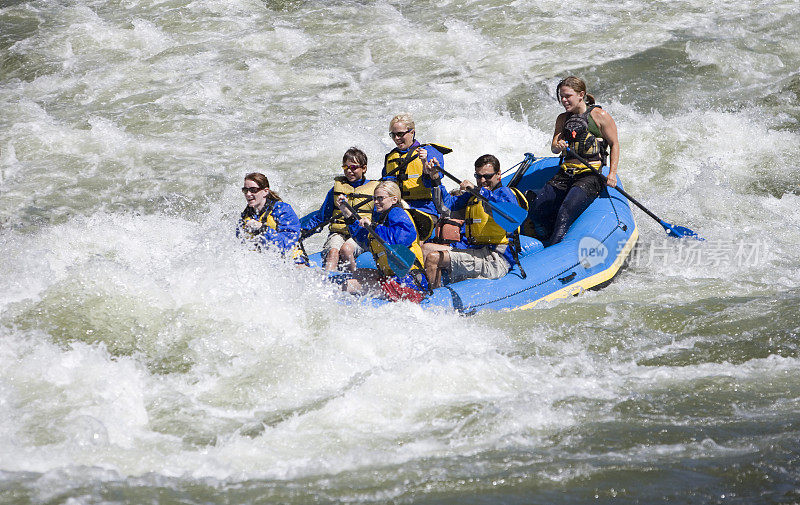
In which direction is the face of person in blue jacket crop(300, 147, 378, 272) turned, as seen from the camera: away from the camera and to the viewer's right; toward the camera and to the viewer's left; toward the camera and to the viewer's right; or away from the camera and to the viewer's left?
toward the camera and to the viewer's left

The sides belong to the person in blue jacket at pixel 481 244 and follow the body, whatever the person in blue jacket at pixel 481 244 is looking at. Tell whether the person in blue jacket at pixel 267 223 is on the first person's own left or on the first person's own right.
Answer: on the first person's own right

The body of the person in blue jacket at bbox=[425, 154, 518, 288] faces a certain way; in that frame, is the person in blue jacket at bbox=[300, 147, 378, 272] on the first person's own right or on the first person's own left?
on the first person's own right

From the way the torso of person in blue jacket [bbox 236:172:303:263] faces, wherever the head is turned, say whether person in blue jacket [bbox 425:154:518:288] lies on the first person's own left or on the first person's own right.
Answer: on the first person's own left

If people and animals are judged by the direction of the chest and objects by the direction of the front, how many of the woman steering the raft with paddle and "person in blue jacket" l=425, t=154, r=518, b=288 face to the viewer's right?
0

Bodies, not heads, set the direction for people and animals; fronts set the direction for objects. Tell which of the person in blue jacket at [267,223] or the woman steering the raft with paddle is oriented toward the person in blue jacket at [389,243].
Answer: the woman steering the raft with paddle

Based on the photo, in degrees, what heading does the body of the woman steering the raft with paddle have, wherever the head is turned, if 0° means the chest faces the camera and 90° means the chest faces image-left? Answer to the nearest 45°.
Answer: approximately 45°

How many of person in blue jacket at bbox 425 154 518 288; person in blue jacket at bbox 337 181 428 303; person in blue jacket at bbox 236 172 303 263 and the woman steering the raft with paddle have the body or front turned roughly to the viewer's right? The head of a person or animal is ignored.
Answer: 0

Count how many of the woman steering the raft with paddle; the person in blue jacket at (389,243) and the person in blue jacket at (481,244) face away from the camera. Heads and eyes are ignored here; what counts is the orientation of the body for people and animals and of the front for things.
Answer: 0

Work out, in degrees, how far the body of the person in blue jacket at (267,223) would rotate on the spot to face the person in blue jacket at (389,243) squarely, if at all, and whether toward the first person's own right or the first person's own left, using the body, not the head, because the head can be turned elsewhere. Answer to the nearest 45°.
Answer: approximately 90° to the first person's own left

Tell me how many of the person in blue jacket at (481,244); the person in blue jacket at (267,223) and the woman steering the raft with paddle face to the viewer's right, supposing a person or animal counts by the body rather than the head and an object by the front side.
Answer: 0

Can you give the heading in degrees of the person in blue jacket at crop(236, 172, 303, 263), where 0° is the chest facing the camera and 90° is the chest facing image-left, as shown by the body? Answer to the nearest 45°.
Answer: approximately 45°

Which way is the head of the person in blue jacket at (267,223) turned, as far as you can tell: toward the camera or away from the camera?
toward the camera
